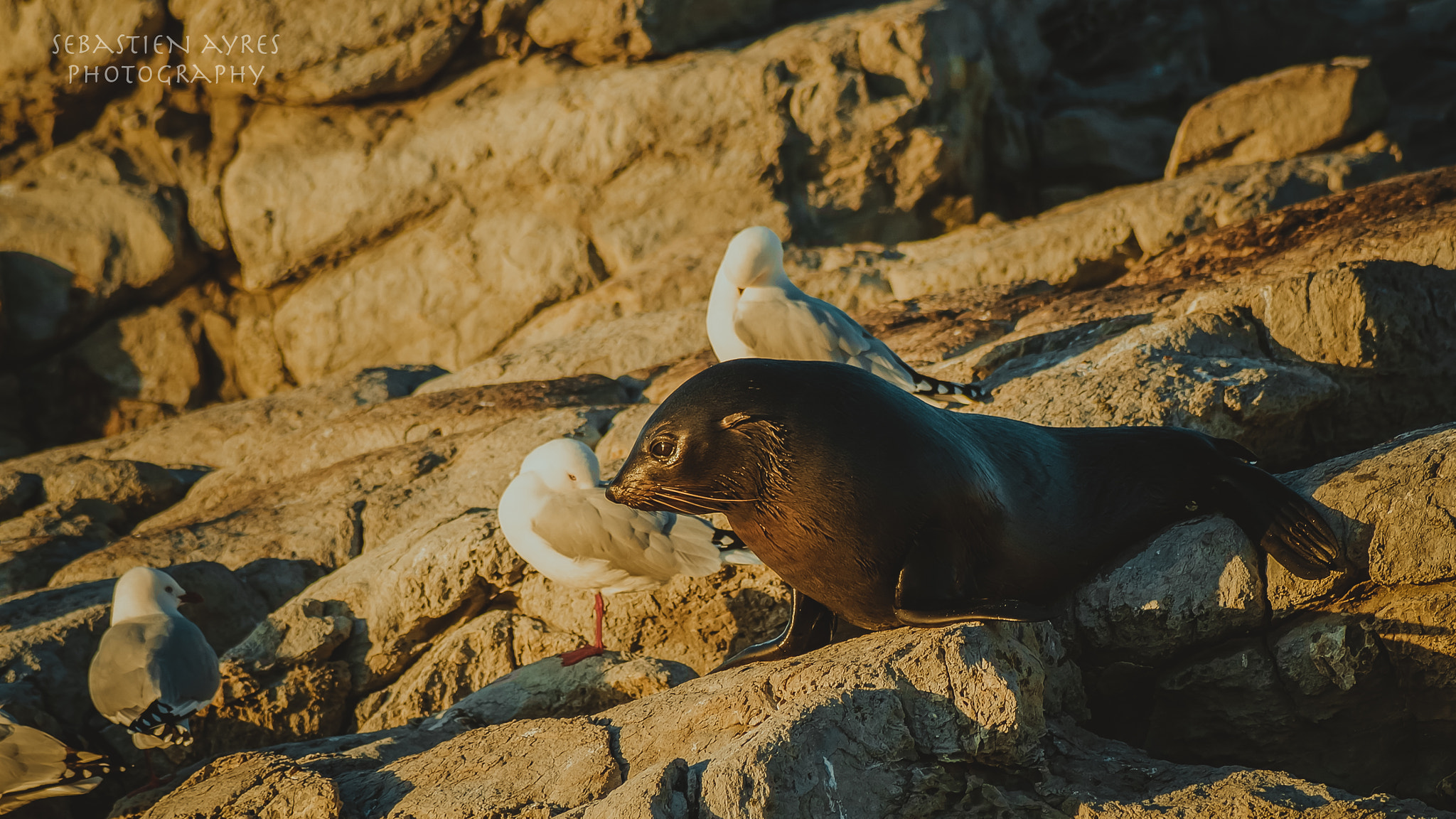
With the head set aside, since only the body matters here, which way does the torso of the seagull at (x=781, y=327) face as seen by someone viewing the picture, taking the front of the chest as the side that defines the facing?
to the viewer's left

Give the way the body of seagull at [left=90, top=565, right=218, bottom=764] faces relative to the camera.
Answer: away from the camera

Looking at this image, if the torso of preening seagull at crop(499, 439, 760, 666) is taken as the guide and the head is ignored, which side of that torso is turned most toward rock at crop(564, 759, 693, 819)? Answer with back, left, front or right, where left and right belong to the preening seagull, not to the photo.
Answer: left

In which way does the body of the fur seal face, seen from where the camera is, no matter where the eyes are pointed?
to the viewer's left

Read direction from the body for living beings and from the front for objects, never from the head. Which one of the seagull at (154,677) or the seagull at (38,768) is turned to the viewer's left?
the seagull at (38,768)

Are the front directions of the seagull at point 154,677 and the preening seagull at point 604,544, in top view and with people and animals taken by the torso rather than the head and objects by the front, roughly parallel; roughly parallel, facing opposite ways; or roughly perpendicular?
roughly perpendicular

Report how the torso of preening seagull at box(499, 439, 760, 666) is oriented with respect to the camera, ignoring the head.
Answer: to the viewer's left

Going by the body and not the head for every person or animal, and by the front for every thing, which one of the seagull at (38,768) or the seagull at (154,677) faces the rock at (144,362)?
the seagull at (154,677)

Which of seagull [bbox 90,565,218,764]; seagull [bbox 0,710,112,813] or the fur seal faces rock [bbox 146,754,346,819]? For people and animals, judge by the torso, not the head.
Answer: the fur seal

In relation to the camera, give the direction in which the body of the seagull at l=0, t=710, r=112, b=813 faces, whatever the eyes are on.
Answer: to the viewer's left
